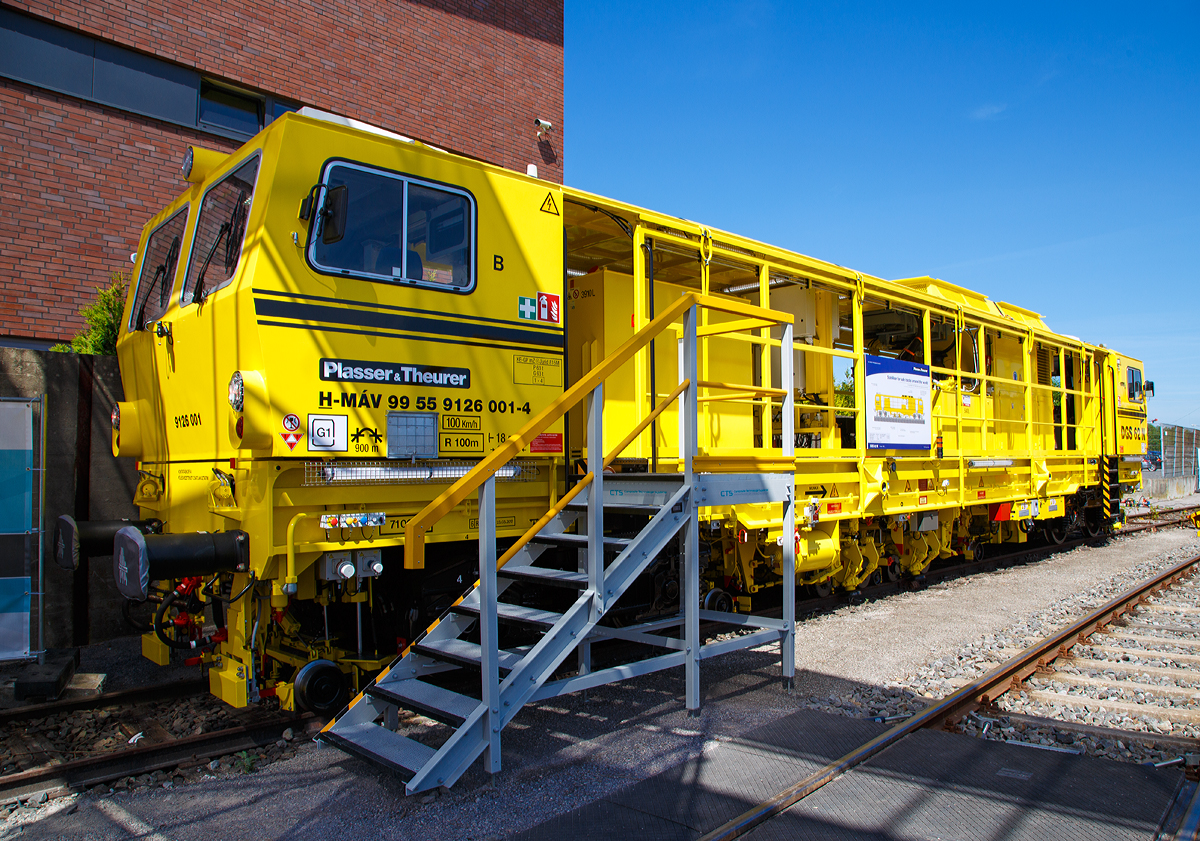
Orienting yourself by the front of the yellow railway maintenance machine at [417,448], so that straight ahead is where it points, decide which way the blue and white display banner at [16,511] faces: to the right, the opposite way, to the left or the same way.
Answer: to the left

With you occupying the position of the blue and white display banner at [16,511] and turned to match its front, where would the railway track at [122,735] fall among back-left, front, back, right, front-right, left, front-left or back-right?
front

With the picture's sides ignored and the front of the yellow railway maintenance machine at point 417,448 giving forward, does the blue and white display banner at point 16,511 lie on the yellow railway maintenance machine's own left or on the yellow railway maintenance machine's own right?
on the yellow railway maintenance machine's own right

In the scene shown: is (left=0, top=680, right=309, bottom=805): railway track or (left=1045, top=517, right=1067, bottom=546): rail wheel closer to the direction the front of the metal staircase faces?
the railway track

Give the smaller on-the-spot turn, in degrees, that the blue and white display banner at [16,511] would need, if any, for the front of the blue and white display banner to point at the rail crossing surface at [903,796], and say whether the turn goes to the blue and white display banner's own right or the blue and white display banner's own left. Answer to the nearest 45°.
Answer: approximately 45° to the blue and white display banner's own left

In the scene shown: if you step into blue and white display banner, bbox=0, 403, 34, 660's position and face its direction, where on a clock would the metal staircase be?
The metal staircase is roughly at 11 o'clock from the blue and white display banner.

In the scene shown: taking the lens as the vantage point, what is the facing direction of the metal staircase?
facing the viewer and to the left of the viewer

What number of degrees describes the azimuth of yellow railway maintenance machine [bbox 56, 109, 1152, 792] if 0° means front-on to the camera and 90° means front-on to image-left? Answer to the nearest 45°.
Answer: approximately 45°

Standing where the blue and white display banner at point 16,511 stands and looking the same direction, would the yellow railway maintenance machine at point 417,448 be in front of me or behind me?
in front

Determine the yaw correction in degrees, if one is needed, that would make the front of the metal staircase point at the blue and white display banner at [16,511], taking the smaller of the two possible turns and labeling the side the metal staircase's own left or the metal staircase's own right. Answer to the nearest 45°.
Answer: approximately 90° to the metal staircase's own right

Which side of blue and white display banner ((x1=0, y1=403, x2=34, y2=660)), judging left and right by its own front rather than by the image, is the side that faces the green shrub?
back

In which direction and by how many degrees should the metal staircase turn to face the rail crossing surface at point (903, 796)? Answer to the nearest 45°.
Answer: approximately 90° to its left

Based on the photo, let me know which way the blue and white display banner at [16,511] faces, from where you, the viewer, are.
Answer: facing the viewer

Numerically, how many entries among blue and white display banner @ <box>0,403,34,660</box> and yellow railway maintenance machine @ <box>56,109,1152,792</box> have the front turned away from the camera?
0

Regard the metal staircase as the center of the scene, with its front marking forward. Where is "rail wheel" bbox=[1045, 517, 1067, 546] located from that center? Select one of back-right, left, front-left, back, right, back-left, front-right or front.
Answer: back

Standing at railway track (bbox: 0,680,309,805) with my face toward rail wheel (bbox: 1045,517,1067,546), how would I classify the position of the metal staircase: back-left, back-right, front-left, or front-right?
front-right
